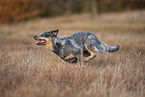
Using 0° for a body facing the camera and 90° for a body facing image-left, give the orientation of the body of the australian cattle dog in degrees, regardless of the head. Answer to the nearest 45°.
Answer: approximately 90°
